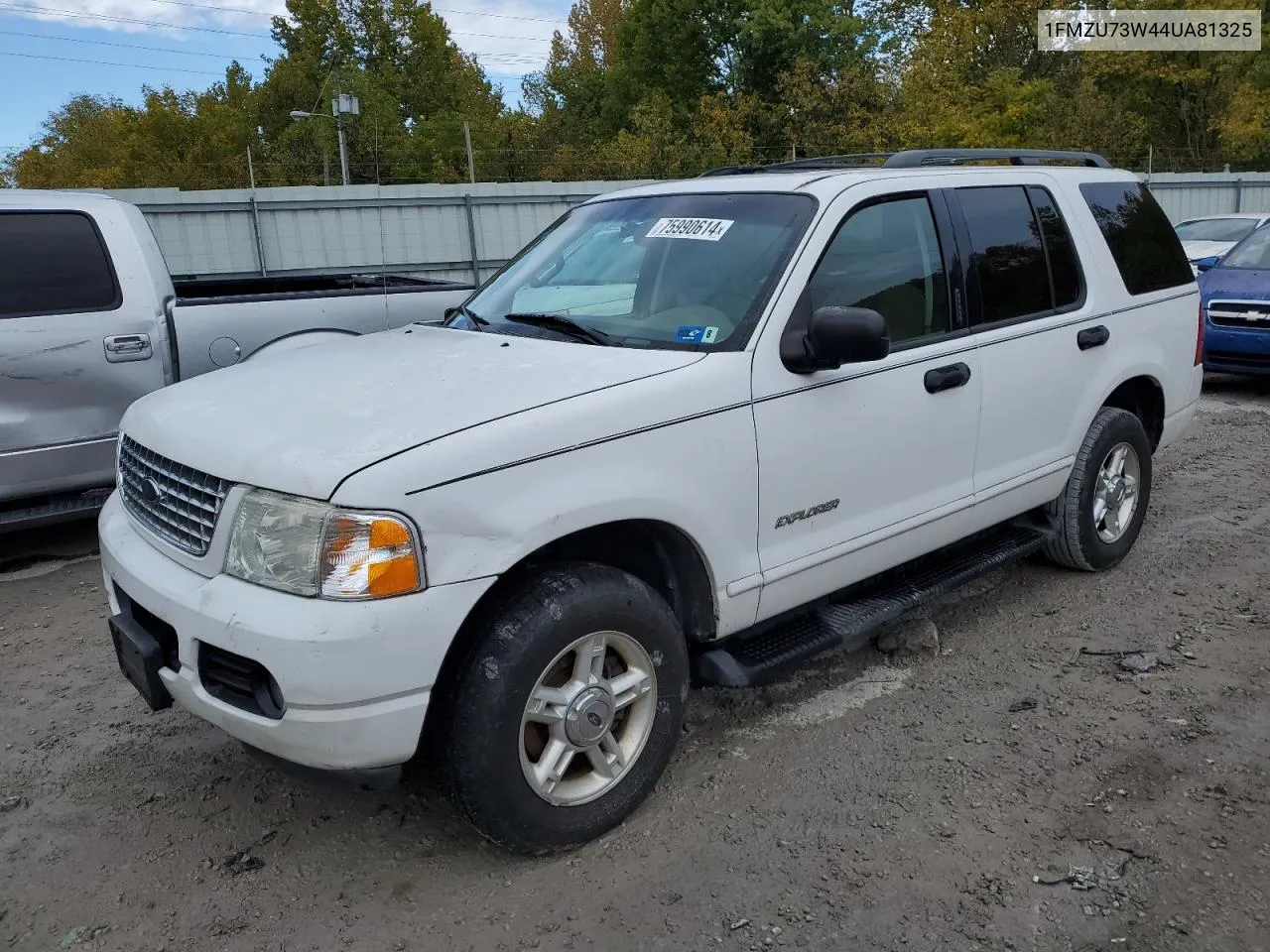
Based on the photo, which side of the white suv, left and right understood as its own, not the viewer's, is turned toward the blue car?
back

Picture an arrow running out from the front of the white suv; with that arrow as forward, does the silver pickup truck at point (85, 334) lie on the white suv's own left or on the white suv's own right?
on the white suv's own right

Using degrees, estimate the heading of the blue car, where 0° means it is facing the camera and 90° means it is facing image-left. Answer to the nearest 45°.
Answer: approximately 45°
